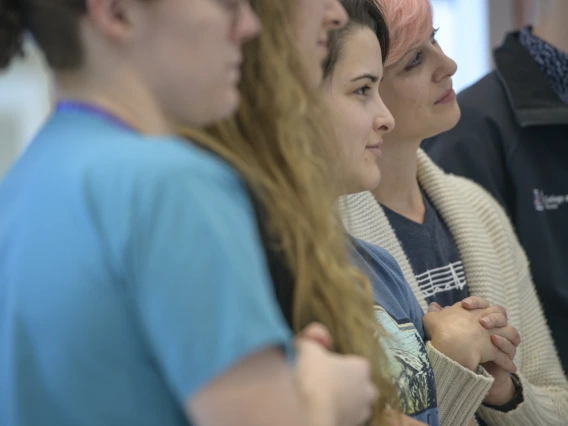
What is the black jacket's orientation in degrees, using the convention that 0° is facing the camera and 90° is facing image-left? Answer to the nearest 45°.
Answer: approximately 315°

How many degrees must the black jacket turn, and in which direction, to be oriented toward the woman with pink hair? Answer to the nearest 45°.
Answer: approximately 90° to its right

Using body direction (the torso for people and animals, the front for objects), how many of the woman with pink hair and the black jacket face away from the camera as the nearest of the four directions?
0

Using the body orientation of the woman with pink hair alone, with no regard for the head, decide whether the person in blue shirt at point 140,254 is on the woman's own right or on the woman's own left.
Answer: on the woman's own right

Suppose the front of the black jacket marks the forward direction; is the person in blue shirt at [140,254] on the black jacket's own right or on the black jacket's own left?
on the black jacket's own right

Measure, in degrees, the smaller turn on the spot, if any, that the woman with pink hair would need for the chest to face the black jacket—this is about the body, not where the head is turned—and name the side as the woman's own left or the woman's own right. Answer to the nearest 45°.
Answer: approximately 90° to the woman's own left

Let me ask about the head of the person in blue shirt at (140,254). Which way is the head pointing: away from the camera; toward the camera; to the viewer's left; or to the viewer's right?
to the viewer's right
